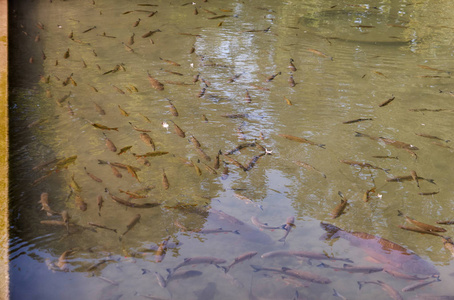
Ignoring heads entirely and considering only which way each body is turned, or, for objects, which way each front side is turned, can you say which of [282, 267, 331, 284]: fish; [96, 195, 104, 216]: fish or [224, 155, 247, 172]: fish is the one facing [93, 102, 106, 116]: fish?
[96, 195, 104, 216]: fish

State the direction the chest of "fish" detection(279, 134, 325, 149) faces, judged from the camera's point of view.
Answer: to the viewer's left

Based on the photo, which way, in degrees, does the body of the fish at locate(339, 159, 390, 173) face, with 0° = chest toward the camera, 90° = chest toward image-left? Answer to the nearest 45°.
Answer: approximately 90°

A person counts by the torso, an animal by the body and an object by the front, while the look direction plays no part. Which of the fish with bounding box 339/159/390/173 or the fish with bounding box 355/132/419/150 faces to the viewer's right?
the fish with bounding box 355/132/419/150

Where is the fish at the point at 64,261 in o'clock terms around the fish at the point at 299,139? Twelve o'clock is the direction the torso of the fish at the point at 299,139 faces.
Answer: the fish at the point at 64,261 is roughly at 10 o'clock from the fish at the point at 299,139.

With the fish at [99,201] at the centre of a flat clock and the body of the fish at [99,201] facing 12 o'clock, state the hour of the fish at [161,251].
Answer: the fish at [161,251] is roughly at 5 o'clock from the fish at [99,201].

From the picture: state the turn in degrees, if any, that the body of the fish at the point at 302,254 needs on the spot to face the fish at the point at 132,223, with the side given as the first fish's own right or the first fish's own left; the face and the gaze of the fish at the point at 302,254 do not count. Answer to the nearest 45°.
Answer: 0° — it already faces it

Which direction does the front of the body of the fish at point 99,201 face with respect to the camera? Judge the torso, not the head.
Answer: away from the camera
